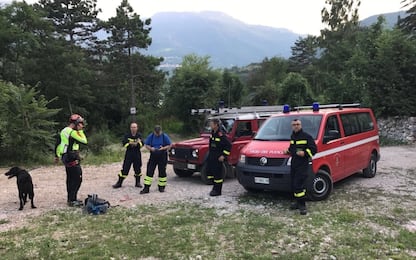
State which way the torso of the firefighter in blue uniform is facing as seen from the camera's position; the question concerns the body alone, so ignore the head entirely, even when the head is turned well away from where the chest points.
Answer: toward the camera

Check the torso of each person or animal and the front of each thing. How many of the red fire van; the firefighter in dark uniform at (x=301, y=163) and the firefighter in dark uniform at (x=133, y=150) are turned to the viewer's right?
0

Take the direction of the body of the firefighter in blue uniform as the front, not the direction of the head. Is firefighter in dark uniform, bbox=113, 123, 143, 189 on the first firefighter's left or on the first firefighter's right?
on the first firefighter's right

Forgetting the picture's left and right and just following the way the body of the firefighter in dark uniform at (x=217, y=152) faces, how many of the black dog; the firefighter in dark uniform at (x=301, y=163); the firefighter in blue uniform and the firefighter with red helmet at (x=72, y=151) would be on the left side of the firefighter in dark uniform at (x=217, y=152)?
1

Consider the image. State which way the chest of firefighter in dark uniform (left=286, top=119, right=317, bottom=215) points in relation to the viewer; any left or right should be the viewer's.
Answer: facing the viewer and to the left of the viewer

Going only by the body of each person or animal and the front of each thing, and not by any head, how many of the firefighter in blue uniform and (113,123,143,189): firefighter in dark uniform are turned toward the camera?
2

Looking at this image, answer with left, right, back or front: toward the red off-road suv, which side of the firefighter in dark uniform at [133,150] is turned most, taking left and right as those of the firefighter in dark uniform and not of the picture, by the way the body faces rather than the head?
left

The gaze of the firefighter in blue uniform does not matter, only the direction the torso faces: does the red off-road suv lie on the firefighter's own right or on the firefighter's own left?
on the firefighter's own left

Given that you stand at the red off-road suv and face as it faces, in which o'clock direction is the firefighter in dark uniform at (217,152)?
The firefighter in dark uniform is roughly at 11 o'clock from the red off-road suv.

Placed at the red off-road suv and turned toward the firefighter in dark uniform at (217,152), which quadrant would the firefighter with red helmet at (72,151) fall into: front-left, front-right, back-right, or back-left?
front-right

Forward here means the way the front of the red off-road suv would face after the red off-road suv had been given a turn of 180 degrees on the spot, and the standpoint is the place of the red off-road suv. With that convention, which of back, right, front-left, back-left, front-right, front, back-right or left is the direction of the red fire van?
right

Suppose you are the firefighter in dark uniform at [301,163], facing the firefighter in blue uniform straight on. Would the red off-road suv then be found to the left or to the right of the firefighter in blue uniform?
right

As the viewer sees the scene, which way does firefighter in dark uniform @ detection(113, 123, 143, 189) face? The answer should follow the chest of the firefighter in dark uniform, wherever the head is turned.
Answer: toward the camera

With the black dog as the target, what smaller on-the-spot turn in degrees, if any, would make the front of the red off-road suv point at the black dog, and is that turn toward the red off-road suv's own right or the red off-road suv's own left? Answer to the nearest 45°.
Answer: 0° — it already faces it
